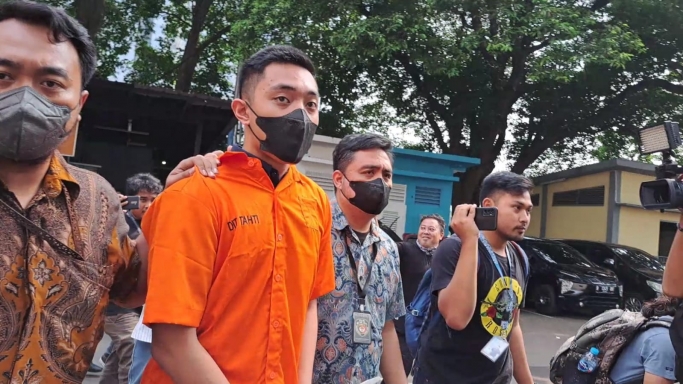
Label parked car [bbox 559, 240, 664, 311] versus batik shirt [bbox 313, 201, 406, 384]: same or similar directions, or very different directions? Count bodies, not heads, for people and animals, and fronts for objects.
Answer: same or similar directions

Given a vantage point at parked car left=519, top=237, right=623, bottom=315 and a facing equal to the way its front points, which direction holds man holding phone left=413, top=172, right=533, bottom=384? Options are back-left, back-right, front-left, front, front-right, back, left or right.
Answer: front-right

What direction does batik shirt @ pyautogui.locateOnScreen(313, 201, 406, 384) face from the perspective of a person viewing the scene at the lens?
facing the viewer and to the right of the viewer

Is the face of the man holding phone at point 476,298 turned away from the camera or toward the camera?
toward the camera

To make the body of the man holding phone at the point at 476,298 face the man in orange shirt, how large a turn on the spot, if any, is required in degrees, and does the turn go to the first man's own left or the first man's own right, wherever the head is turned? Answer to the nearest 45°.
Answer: approximately 90° to the first man's own right

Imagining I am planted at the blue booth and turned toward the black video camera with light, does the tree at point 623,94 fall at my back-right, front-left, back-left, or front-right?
back-left

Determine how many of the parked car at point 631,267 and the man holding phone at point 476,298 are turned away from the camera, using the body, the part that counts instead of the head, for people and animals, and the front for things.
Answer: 0

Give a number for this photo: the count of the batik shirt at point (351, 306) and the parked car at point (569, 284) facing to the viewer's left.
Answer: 0

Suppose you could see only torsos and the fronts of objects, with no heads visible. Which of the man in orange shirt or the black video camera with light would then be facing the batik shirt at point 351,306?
the black video camera with light

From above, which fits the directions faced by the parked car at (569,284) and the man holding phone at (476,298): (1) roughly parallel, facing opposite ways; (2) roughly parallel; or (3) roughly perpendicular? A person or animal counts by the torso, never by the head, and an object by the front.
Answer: roughly parallel

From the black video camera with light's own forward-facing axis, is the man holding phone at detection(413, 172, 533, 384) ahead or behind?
ahead

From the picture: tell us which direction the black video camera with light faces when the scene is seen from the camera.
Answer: facing the viewer and to the left of the viewer

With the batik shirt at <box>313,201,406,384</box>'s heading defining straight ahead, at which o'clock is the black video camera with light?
The black video camera with light is roughly at 10 o'clock from the batik shirt.

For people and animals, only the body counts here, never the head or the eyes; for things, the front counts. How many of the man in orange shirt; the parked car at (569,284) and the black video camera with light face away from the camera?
0
